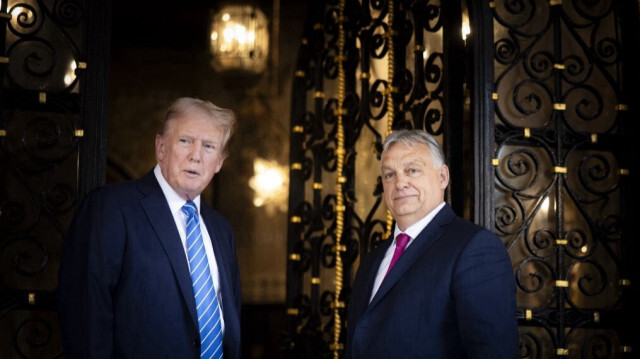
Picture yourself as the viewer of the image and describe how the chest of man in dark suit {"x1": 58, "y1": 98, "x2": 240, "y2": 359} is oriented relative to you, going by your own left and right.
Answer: facing the viewer and to the right of the viewer

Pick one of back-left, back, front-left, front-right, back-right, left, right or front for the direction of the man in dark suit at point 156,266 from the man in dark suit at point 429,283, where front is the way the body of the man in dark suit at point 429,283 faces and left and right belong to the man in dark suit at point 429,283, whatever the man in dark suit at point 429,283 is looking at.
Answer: front-right

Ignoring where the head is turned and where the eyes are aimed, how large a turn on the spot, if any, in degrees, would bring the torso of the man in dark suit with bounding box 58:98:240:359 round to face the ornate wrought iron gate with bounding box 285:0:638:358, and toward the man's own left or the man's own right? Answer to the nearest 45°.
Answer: approximately 45° to the man's own left

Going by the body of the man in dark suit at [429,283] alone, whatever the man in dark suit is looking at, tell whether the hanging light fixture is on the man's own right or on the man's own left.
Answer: on the man's own right

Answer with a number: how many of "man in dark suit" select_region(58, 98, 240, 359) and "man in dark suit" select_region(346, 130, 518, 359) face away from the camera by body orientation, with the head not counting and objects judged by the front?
0

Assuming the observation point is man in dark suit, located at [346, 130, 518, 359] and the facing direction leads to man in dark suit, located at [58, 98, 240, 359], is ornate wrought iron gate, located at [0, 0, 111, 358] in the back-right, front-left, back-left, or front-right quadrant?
front-right

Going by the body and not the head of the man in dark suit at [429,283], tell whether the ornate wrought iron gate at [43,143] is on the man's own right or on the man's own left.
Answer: on the man's own right

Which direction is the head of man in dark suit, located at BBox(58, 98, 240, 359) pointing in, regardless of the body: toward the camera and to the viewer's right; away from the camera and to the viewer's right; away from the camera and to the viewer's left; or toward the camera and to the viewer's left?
toward the camera and to the viewer's right

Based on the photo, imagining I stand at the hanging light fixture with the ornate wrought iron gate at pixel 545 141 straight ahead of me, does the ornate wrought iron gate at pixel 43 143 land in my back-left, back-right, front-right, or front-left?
front-right

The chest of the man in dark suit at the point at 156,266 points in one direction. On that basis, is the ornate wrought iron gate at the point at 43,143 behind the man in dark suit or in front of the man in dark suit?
behind

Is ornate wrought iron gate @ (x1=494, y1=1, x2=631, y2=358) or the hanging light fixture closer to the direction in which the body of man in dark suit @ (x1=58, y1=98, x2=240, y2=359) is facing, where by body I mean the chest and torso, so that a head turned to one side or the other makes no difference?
the ornate wrought iron gate

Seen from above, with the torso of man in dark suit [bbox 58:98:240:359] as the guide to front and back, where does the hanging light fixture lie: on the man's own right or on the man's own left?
on the man's own left

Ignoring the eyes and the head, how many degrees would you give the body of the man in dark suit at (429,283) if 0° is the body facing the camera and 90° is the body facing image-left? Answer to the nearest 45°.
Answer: approximately 45°
